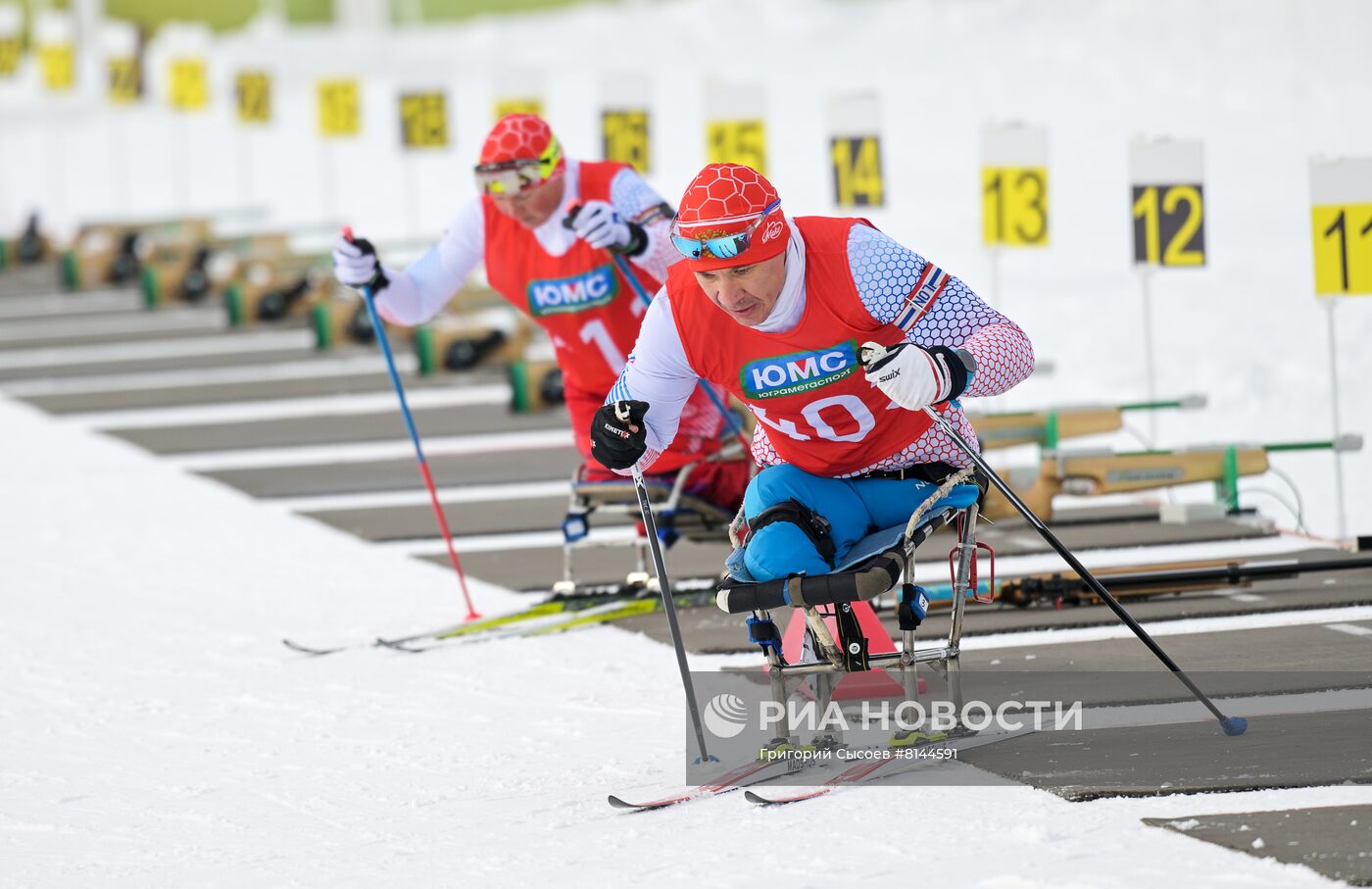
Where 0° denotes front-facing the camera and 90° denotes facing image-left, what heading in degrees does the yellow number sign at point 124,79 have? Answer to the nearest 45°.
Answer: approximately 0°

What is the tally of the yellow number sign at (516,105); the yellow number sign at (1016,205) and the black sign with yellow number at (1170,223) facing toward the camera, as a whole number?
3

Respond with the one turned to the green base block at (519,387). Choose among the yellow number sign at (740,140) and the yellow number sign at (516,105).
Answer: the yellow number sign at (516,105)

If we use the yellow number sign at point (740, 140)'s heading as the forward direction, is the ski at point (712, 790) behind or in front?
in front

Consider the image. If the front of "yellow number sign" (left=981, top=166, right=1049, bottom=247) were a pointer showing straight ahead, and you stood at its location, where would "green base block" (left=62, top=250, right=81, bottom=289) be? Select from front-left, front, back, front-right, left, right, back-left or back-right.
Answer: back-right

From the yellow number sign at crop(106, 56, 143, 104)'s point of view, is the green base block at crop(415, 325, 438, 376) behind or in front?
in front

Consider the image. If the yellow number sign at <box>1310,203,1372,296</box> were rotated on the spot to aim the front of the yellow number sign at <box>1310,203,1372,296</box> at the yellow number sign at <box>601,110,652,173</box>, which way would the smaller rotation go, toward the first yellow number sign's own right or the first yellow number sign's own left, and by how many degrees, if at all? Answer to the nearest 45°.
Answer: approximately 135° to the first yellow number sign's own right

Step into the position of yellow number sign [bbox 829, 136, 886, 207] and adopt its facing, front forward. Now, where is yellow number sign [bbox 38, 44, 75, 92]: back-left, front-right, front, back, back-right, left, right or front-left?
back-right
